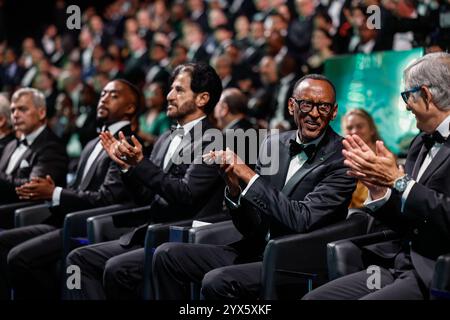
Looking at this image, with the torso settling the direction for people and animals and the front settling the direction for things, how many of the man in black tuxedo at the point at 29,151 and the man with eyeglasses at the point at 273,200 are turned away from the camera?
0

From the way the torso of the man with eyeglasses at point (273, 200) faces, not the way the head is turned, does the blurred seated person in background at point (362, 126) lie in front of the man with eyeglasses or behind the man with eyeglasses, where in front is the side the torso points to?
behind

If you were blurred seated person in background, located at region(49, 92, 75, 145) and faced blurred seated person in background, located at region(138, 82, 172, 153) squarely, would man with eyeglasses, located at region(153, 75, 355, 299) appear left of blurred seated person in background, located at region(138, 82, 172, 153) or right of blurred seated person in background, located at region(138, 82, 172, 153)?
right

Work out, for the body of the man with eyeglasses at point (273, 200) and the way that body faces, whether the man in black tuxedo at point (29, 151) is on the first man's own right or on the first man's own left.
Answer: on the first man's own right

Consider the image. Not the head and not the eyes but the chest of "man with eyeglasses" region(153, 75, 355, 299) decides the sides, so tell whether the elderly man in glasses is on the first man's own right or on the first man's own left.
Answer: on the first man's own left

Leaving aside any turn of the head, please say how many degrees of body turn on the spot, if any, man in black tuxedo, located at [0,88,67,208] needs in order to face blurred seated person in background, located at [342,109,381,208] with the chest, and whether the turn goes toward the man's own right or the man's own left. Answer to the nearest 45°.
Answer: approximately 90° to the man's own left

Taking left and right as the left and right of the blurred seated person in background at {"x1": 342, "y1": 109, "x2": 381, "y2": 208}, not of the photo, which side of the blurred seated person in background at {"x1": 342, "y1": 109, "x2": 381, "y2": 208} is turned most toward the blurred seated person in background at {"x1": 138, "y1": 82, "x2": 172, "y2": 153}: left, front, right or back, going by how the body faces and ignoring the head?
right

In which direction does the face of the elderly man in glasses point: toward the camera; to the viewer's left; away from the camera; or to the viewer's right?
to the viewer's left

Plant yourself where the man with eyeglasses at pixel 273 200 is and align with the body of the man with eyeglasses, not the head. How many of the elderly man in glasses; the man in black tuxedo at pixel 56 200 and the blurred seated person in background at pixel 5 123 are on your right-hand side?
2

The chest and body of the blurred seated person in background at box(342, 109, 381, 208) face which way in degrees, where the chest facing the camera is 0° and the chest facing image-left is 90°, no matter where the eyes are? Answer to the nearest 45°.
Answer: approximately 45°

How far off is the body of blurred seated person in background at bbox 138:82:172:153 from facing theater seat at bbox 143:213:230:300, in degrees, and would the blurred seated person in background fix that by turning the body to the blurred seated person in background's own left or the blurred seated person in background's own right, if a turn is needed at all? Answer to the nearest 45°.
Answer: approximately 45° to the blurred seated person in background's own left
